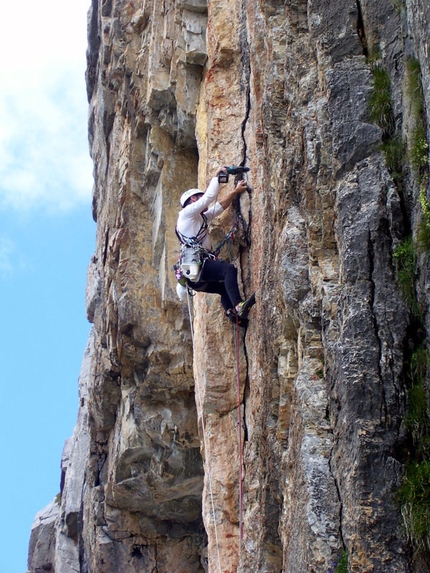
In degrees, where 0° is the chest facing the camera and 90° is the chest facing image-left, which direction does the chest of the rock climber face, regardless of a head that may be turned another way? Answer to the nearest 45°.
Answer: approximately 270°

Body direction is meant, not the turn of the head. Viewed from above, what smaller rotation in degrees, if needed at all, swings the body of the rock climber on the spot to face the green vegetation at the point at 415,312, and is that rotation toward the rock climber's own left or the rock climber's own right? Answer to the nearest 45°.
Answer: approximately 90° to the rock climber's own right

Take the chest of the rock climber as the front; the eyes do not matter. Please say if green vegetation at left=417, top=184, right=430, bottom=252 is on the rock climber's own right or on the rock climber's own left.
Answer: on the rock climber's own right

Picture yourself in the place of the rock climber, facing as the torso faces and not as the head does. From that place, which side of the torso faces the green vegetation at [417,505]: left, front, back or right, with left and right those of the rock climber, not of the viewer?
right

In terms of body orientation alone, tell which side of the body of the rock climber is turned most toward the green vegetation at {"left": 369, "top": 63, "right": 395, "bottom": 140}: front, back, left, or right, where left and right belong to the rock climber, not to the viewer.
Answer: front
